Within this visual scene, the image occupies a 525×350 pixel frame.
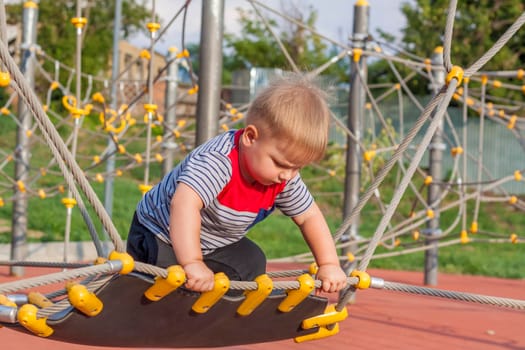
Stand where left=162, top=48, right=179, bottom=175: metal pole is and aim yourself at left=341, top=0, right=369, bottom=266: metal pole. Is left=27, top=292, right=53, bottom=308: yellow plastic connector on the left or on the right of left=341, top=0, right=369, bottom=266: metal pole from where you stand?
right

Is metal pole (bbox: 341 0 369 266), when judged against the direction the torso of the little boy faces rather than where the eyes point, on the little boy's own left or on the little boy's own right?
on the little boy's own left

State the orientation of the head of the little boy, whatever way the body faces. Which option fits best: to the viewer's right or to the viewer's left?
to the viewer's right

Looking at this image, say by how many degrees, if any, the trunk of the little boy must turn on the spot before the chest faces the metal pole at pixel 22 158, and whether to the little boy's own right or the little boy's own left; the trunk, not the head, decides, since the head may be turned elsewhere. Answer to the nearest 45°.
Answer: approximately 180°

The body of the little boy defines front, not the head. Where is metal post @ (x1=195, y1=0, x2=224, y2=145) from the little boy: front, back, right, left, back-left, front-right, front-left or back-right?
back-left

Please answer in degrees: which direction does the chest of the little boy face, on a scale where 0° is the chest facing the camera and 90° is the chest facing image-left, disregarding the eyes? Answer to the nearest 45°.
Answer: approximately 315°

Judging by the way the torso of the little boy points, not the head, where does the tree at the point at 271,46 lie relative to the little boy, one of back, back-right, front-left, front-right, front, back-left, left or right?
back-left

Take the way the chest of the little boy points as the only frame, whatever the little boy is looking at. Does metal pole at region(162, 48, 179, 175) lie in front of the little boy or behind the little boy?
behind

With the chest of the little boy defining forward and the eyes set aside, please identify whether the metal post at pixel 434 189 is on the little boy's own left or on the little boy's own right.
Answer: on the little boy's own left
